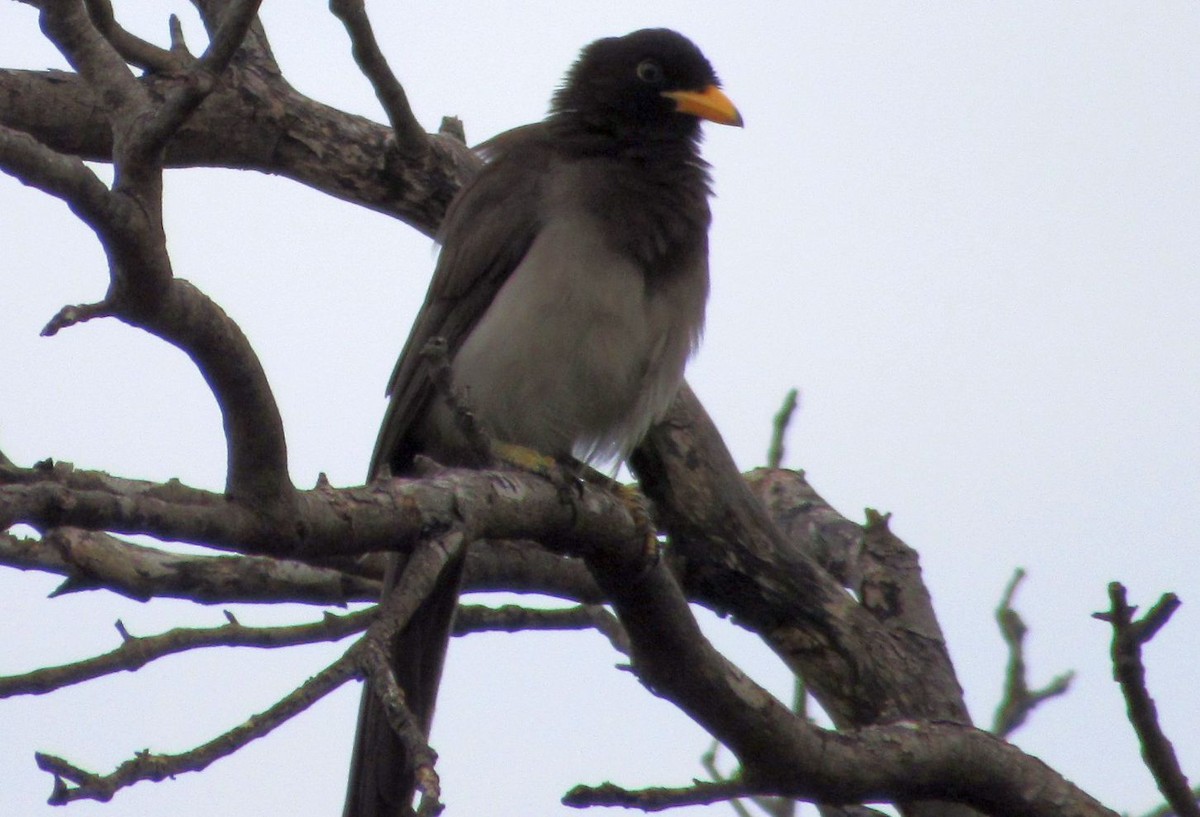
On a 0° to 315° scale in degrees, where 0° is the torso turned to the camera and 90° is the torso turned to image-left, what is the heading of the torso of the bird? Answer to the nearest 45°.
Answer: approximately 315°
